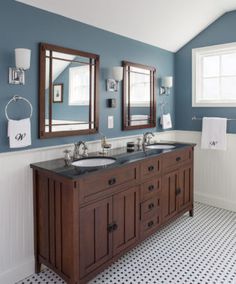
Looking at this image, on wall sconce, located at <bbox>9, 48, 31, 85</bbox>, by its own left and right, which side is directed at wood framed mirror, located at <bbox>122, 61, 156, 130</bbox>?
left

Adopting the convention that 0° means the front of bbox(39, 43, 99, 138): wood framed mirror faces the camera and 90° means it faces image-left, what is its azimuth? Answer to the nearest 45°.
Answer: approximately 315°

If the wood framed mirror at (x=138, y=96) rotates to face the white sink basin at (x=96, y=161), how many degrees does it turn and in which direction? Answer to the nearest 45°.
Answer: approximately 45° to its right

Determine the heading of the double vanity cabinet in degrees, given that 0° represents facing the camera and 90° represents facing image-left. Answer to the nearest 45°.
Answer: approximately 315°
